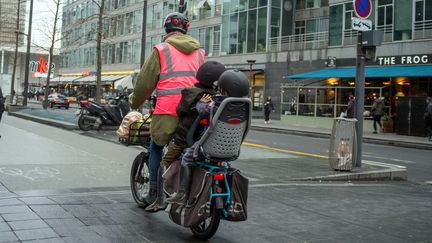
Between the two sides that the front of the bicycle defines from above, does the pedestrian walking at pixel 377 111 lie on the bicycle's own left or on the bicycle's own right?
on the bicycle's own right

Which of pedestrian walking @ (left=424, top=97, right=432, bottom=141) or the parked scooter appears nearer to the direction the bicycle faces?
the parked scooter

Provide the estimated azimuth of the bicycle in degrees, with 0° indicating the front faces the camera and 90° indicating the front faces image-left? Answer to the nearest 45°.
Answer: approximately 135°

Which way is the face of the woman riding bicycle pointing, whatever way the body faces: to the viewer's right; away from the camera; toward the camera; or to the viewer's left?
away from the camera

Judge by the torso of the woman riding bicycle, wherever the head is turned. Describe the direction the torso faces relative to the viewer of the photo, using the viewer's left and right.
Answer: facing away from the viewer and to the left of the viewer

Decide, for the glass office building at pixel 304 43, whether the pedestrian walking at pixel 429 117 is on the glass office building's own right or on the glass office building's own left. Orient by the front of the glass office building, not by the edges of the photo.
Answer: on the glass office building's own left

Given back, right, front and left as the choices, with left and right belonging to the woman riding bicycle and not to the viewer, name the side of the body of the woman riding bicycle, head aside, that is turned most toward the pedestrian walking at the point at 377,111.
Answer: right

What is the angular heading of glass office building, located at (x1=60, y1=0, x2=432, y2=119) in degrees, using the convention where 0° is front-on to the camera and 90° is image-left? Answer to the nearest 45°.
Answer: approximately 45°

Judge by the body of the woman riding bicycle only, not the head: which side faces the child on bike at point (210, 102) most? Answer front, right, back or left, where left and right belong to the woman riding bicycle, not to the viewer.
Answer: back

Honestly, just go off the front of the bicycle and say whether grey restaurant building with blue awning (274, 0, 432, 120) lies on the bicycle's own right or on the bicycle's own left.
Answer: on the bicycle's own right

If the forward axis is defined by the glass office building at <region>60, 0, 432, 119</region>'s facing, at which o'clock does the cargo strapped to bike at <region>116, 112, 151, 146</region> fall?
The cargo strapped to bike is roughly at 11 o'clock from the glass office building.

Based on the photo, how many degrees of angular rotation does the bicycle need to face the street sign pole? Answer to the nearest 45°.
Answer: approximately 90° to its right

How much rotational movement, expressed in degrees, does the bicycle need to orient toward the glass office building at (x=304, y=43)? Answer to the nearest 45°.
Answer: approximately 45° to its right
